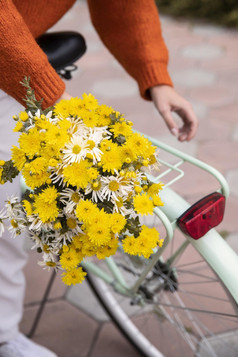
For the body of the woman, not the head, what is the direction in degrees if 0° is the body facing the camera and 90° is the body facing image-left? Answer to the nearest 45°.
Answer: approximately 315°

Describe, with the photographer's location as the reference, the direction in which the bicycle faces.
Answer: facing away from the viewer and to the left of the viewer

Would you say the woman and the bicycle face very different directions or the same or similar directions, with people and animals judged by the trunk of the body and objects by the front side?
very different directions
